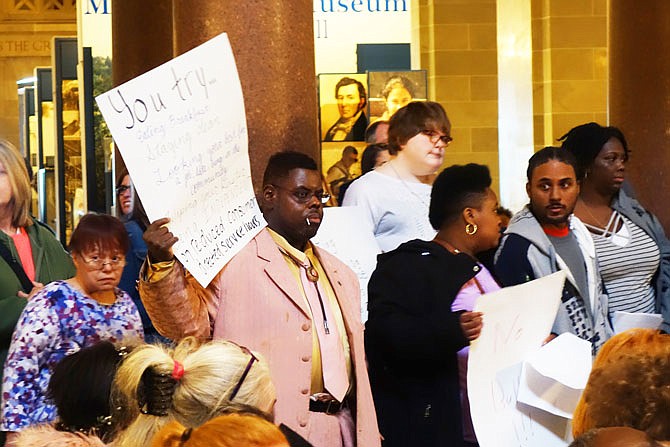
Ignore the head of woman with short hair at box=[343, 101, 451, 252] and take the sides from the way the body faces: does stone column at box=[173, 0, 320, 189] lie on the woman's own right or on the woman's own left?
on the woman's own right

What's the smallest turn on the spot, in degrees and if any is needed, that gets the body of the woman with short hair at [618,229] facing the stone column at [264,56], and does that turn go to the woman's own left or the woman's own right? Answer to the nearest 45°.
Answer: approximately 90° to the woman's own right

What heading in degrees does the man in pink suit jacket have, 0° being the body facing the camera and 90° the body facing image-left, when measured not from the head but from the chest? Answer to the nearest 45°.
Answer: approximately 315°

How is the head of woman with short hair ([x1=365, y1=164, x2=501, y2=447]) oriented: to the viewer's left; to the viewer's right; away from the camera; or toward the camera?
to the viewer's right

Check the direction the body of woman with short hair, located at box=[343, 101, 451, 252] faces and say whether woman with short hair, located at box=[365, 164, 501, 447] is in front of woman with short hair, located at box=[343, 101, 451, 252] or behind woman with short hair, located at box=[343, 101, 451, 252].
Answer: in front

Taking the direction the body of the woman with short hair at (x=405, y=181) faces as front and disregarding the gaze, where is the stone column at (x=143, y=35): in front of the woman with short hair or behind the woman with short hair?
behind

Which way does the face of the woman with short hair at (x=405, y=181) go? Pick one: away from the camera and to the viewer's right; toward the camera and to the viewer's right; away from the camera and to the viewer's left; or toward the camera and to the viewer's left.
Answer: toward the camera and to the viewer's right

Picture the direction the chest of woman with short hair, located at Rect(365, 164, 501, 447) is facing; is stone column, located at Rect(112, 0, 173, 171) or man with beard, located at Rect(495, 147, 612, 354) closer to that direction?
the man with beard

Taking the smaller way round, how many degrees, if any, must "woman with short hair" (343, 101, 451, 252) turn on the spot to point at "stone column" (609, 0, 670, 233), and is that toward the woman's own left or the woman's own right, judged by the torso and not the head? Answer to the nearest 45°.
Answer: approximately 90° to the woman's own left
